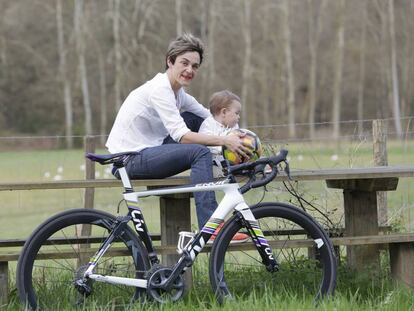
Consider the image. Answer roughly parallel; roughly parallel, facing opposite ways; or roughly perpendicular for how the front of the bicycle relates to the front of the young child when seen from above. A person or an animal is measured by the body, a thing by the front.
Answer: roughly parallel

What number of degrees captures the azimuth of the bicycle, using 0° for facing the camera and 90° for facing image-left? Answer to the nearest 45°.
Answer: approximately 270°

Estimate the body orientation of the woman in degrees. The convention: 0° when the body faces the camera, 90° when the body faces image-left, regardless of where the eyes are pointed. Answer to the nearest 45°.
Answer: approximately 270°

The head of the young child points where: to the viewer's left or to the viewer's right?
to the viewer's right

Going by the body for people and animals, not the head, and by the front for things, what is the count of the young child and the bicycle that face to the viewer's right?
2
